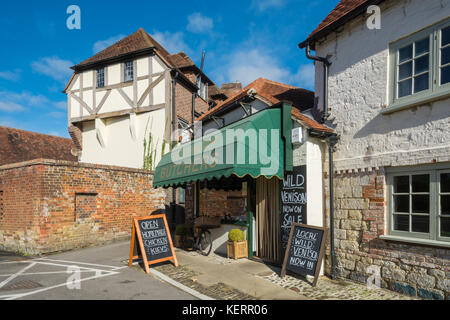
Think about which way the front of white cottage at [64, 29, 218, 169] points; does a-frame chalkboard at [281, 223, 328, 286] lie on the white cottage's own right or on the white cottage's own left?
on the white cottage's own left

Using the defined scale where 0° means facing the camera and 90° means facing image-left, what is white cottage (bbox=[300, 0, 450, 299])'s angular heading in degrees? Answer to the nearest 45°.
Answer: approximately 45°

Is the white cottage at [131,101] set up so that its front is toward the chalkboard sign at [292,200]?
no

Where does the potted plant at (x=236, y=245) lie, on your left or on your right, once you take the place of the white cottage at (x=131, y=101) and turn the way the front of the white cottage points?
on your left

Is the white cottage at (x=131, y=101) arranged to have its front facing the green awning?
no

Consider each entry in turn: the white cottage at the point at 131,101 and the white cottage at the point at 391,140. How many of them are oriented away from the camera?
0

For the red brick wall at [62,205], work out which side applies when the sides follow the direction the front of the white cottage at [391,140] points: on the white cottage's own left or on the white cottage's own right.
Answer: on the white cottage's own right

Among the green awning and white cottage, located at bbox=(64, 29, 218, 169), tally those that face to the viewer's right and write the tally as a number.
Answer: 0

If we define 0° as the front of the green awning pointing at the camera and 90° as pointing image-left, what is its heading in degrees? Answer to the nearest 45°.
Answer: approximately 45°

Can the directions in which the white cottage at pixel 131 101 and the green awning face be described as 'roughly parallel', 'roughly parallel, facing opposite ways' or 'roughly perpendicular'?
roughly parallel

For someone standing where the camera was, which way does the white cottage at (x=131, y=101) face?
facing the viewer and to the left of the viewer

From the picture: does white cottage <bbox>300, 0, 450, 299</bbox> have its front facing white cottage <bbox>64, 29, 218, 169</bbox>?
no
